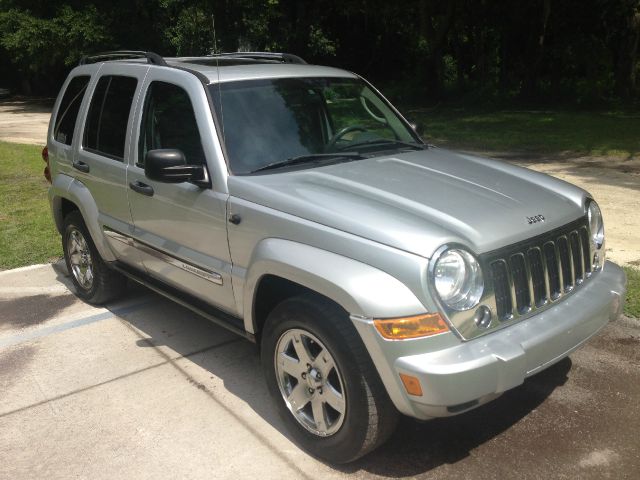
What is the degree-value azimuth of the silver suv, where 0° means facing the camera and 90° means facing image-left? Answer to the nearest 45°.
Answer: approximately 315°
